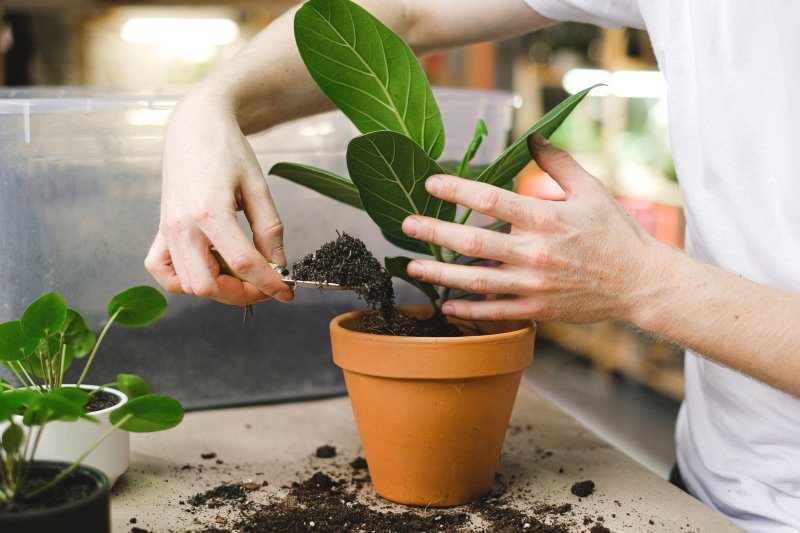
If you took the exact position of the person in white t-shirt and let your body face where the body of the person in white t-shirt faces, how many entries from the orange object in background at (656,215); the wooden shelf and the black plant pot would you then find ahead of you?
1

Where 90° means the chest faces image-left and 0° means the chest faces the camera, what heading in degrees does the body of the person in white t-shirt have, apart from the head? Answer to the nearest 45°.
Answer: approximately 45°

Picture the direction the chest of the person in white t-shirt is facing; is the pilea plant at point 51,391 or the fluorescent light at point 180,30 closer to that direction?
the pilea plant

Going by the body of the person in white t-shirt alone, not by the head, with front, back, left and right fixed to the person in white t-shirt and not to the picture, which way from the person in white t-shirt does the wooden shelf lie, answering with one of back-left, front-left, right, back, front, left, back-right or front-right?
back-right

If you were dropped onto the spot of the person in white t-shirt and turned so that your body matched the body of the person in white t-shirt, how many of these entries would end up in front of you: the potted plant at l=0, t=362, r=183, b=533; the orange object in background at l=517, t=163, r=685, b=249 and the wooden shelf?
1

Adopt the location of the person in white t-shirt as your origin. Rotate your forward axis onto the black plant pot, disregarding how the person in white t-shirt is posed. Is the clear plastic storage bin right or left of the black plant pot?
right

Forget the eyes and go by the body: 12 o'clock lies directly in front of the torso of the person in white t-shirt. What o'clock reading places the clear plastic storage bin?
The clear plastic storage bin is roughly at 2 o'clock from the person in white t-shirt.

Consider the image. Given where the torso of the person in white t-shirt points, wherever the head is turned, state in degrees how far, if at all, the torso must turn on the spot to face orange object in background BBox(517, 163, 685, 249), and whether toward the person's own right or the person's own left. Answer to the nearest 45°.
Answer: approximately 135° to the person's own right

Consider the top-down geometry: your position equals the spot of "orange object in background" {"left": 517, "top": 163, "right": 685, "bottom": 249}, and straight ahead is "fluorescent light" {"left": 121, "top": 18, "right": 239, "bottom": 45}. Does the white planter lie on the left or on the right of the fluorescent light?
left

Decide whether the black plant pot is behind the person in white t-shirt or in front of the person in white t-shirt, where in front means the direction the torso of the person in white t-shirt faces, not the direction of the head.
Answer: in front

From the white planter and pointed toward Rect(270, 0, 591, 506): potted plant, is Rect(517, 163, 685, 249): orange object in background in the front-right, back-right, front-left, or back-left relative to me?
front-left

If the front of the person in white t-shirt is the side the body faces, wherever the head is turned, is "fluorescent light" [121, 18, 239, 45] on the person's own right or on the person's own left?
on the person's own right
